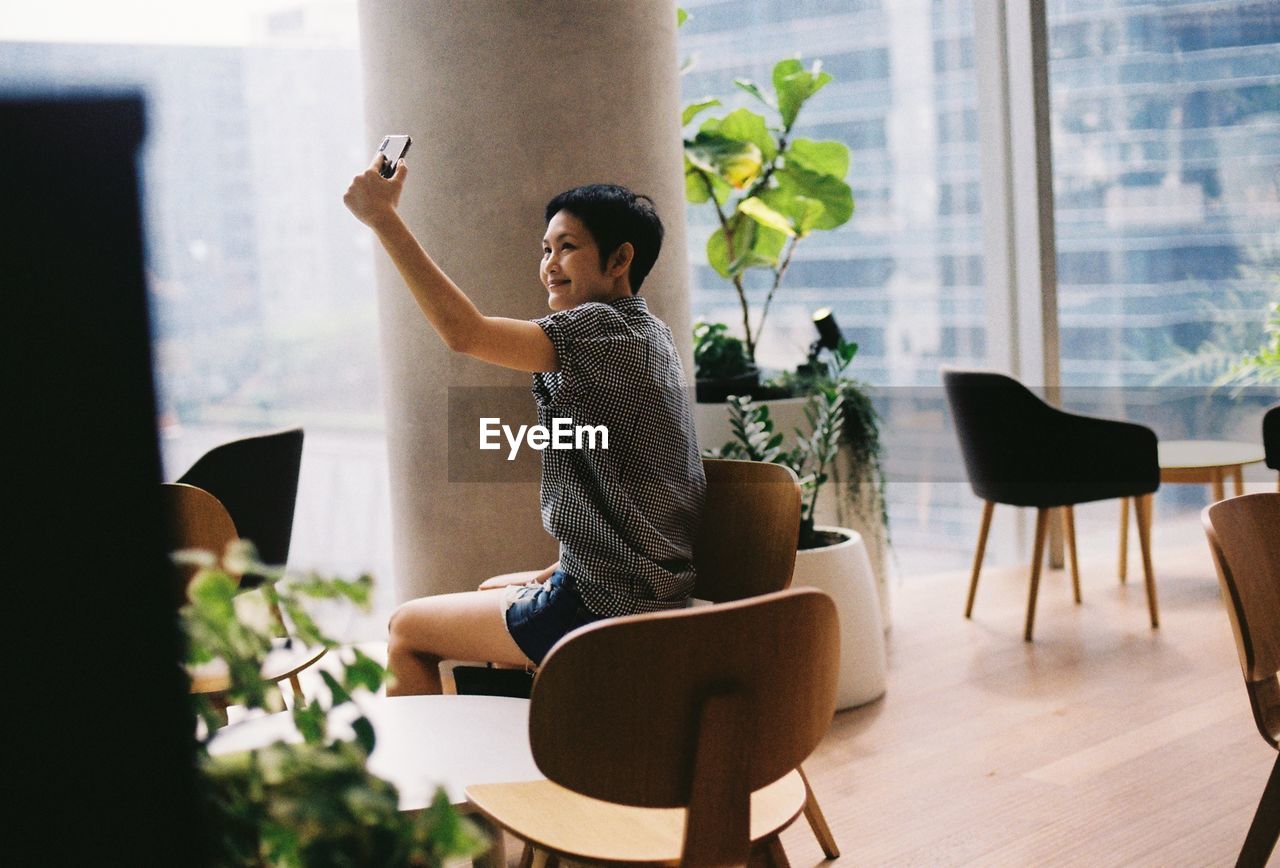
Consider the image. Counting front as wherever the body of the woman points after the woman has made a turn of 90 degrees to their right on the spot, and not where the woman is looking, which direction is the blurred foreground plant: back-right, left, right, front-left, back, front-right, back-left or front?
back

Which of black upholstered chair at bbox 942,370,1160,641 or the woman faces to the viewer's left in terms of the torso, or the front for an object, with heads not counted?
the woman

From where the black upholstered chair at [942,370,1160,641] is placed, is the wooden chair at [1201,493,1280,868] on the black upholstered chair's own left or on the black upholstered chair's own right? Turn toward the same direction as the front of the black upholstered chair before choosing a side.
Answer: on the black upholstered chair's own right

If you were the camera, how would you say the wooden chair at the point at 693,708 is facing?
facing away from the viewer and to the left of the viewer

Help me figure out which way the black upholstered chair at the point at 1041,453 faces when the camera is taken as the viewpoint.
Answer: facing away from the viewer and to the right of the viewer

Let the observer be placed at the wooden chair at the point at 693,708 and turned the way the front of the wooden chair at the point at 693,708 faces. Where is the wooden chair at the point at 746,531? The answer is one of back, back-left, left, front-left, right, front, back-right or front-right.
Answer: front-right

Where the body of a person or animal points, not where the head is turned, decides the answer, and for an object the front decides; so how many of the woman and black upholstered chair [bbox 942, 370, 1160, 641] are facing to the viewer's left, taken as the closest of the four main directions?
1

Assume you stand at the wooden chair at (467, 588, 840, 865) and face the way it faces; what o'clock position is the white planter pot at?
The white planter pot is roughly at 2 o'clock from the wooden chair.

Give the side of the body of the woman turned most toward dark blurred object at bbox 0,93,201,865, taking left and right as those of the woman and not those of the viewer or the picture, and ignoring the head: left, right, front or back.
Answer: left

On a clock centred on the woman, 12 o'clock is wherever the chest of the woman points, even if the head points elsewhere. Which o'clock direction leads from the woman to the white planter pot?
The white planter pot is roughly at 4 o'clock from the woman.

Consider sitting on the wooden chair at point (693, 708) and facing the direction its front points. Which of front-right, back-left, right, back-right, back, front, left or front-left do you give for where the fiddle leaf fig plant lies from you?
front-right

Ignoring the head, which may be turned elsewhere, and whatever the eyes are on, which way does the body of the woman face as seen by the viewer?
to the viewer's left
